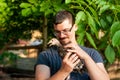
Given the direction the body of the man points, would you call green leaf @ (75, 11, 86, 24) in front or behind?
behind

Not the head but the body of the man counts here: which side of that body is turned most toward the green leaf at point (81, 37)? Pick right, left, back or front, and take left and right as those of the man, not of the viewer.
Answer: back

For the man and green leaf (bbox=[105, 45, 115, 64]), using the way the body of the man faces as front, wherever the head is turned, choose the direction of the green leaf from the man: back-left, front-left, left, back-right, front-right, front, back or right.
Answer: back-left

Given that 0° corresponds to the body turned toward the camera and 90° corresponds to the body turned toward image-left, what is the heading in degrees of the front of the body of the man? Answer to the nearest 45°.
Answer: approximately 0°

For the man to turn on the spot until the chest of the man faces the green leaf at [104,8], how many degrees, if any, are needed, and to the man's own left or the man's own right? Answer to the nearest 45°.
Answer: approximately 135° to the man's own left

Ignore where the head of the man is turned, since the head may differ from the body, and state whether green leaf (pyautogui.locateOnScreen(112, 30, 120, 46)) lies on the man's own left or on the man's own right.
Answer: on the man's own left

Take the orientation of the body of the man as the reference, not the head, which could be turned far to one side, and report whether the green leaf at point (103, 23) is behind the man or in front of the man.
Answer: behind
